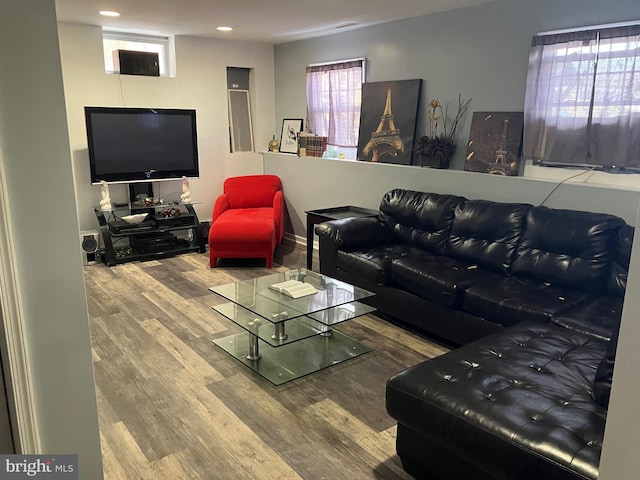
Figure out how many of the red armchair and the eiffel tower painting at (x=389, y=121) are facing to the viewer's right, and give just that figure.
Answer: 0

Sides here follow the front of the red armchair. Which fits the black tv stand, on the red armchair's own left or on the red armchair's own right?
on the red armchair's own right

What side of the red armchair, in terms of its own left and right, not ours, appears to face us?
front

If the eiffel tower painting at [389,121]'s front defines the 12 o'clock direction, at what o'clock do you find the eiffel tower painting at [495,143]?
the eiffel tower painting at [495,143] is roughly at 9 o'clock from the eiffel tower painting at [389,121].

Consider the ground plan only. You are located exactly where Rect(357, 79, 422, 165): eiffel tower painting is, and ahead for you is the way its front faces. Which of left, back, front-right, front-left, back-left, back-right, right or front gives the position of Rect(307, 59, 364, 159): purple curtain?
right

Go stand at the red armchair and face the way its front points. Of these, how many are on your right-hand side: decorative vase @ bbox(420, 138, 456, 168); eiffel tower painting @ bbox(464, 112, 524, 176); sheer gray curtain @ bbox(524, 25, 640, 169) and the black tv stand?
1

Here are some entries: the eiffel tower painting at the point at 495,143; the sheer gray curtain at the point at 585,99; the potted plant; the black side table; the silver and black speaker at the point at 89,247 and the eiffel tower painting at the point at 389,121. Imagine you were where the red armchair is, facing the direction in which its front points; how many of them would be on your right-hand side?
1

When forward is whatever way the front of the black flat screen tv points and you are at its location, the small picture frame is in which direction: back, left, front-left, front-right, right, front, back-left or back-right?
front-left

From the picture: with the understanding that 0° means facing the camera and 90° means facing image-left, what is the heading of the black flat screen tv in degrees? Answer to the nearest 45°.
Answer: approximately 315°

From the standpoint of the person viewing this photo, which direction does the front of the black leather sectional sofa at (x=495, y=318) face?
facing the viewer and to the left of the viewer

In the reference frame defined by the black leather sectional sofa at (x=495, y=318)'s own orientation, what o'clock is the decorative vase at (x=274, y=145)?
The decorative vase is roughly at 3 o'clock from the black leather sectional sofa.
